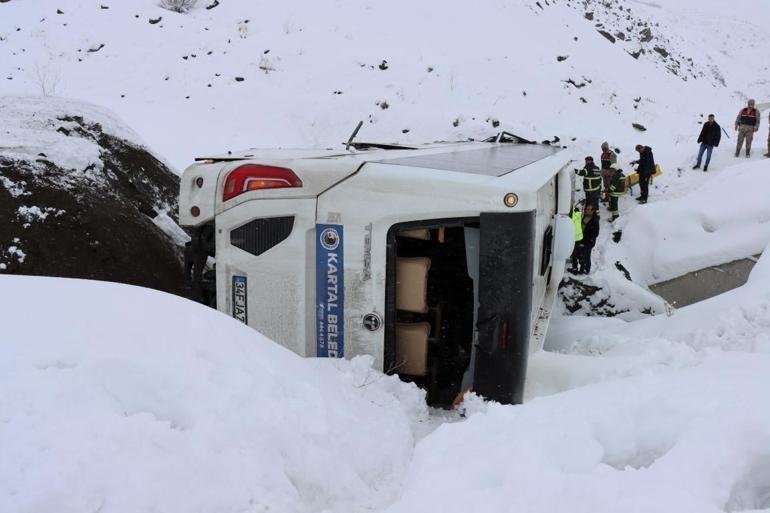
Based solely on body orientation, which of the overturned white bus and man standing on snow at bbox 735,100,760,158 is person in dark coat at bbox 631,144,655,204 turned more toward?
the overturned white bus

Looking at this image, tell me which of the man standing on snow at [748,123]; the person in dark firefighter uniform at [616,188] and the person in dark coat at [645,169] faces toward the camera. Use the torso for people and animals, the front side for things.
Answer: the man standing on snow

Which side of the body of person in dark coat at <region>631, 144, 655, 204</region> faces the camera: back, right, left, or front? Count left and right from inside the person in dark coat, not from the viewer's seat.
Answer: left

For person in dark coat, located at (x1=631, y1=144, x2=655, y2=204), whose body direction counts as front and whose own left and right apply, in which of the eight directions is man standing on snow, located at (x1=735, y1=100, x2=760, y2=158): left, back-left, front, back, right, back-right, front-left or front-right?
back-right

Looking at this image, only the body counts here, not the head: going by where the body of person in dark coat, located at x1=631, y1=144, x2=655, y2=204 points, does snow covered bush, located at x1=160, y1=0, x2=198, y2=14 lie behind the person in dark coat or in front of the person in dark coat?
in front

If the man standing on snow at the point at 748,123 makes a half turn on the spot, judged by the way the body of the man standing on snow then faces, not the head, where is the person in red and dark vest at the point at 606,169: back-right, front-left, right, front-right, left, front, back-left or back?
back-left

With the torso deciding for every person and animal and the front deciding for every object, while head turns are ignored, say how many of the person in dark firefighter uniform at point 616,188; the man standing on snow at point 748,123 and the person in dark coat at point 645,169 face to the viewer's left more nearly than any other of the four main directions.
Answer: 2

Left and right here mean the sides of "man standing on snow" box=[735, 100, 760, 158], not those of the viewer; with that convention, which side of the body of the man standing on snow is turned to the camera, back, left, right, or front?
front

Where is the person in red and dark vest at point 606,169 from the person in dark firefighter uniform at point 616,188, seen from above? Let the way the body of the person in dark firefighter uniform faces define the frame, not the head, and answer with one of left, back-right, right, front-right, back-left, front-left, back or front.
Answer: right

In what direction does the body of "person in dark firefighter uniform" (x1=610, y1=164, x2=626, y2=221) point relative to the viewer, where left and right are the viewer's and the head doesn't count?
facing to the left of the viewer
